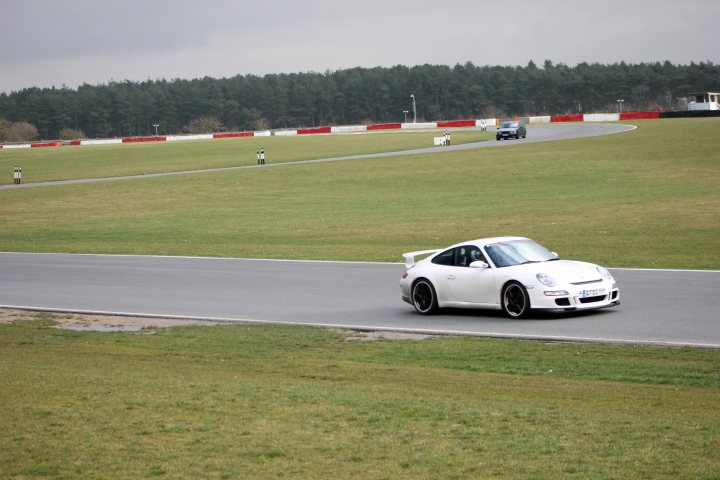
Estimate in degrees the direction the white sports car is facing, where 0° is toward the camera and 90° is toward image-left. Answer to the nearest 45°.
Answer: approximately 315°
